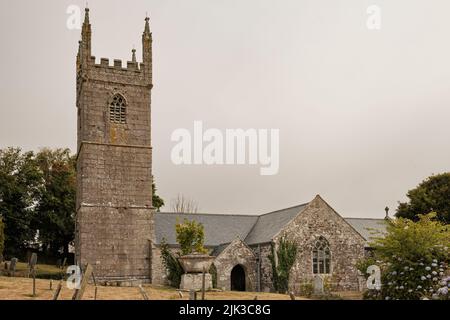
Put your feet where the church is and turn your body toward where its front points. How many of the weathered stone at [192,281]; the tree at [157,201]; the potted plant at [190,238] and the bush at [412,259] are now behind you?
1

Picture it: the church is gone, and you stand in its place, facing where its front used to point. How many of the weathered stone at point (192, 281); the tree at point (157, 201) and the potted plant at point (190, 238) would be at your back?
1

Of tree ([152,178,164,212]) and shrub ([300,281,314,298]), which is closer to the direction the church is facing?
the shrub

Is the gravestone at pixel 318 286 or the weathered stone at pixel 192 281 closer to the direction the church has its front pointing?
the weathered stone

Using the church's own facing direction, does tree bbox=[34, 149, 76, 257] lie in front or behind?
behind

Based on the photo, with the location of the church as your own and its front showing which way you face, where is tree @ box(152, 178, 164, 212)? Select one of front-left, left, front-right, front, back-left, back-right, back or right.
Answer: back

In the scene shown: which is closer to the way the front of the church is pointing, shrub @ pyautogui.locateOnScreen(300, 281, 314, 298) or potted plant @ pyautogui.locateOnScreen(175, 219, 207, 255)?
the potted plant

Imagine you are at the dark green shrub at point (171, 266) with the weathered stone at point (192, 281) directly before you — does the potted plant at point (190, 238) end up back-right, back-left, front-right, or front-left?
front-left

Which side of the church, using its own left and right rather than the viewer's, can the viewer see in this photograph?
front

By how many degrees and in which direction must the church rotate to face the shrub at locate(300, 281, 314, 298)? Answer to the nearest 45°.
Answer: approximately 90° to its left
